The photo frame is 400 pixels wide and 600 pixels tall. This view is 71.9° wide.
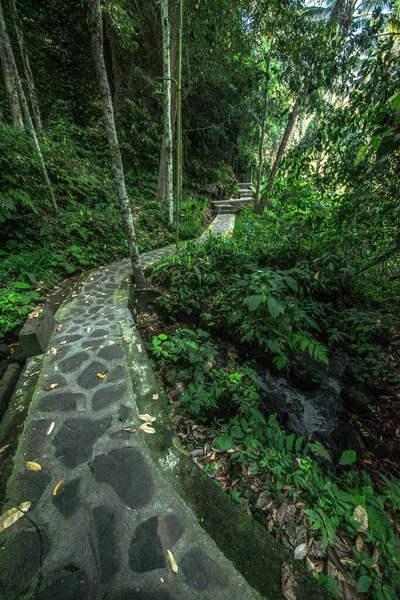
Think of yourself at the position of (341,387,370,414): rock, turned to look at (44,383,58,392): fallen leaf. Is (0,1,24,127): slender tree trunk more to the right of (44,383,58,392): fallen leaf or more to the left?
right

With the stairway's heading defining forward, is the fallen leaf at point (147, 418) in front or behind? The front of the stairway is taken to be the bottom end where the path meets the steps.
in front

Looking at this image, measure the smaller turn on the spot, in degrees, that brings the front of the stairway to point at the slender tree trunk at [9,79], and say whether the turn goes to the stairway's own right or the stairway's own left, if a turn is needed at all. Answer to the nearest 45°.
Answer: approximately 45° to the stairway's own right

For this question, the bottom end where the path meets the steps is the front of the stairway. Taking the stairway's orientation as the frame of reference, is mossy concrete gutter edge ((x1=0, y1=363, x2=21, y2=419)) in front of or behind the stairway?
in front

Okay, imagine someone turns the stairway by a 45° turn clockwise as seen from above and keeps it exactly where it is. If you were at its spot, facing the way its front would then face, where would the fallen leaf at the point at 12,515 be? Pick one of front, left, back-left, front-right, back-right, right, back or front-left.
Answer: front-left

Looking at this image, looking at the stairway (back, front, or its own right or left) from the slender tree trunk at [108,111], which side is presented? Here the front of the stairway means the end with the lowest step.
front

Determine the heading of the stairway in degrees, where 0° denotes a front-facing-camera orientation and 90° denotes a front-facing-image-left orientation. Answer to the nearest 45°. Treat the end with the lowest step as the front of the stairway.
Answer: approximately 0°

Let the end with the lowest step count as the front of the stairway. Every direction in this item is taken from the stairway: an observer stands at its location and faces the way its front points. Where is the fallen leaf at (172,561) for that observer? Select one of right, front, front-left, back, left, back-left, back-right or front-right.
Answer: front

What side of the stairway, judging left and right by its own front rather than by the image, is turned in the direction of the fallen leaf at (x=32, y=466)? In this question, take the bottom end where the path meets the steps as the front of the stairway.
front

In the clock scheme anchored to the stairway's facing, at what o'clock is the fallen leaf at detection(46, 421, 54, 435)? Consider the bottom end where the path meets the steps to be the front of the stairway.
The fallen leaf is roughly at 12 o'clock from the stairway.

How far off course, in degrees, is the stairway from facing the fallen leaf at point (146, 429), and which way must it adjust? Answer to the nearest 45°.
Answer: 0° — it already faces it
